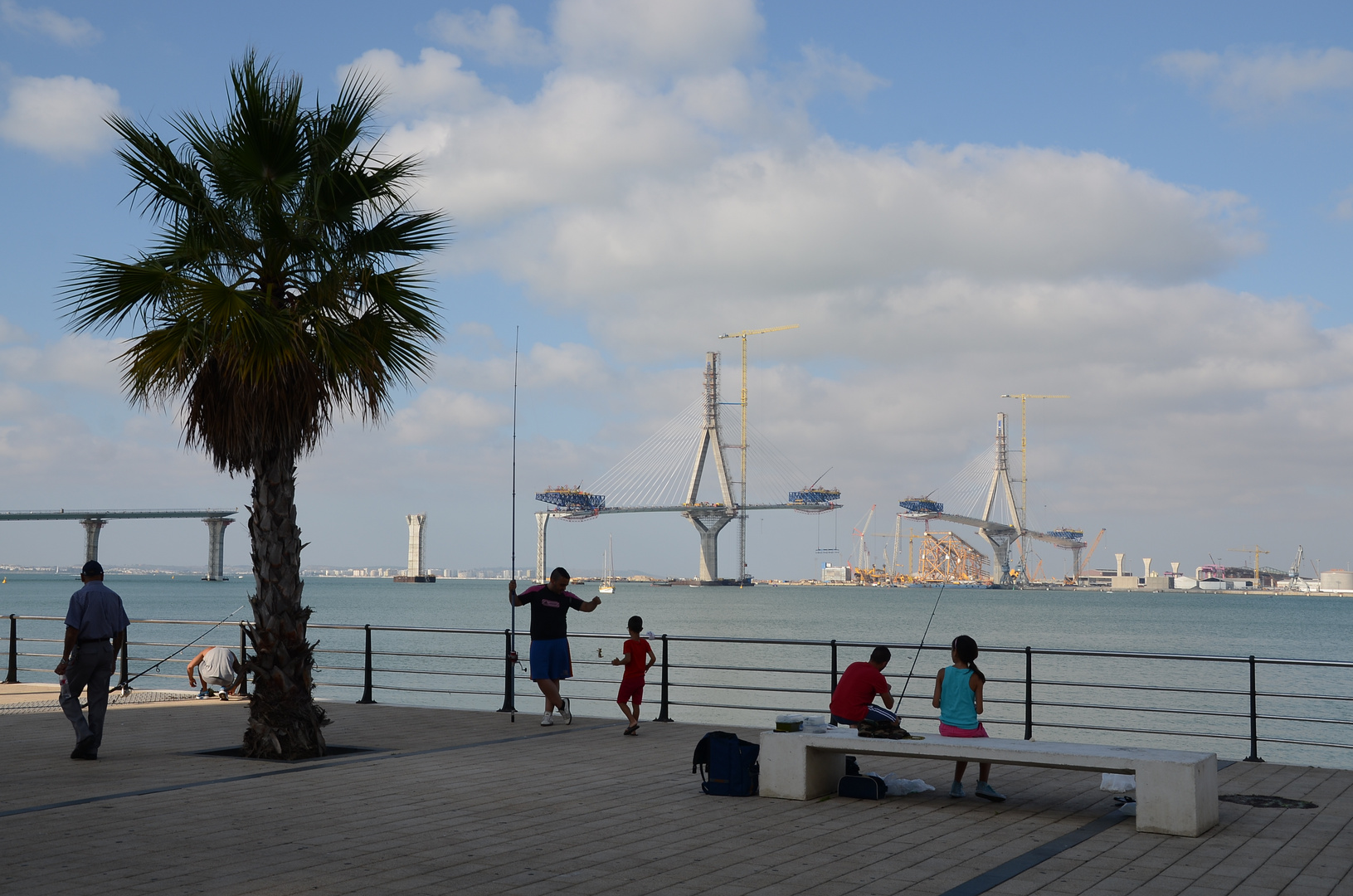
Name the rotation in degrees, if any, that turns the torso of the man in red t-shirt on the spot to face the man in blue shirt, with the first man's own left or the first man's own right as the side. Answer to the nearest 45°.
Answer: approximately 135° to the first man's own left

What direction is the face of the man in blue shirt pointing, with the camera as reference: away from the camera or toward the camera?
away from the camera

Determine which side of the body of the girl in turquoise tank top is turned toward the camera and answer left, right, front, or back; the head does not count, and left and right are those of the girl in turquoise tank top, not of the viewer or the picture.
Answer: back

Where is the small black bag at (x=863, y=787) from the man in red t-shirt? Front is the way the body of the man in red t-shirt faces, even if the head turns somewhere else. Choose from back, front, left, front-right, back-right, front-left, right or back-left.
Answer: back-right

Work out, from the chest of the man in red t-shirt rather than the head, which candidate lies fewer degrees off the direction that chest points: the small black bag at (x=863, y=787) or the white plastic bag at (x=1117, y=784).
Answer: the white plastic bag

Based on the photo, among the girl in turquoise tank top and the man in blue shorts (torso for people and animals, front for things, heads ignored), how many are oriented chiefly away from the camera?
1

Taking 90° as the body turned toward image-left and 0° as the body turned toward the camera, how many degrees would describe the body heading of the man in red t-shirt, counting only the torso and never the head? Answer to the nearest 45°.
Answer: approximately 225°

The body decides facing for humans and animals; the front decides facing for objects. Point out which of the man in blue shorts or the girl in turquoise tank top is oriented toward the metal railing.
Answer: the girl in turquoise tank top
